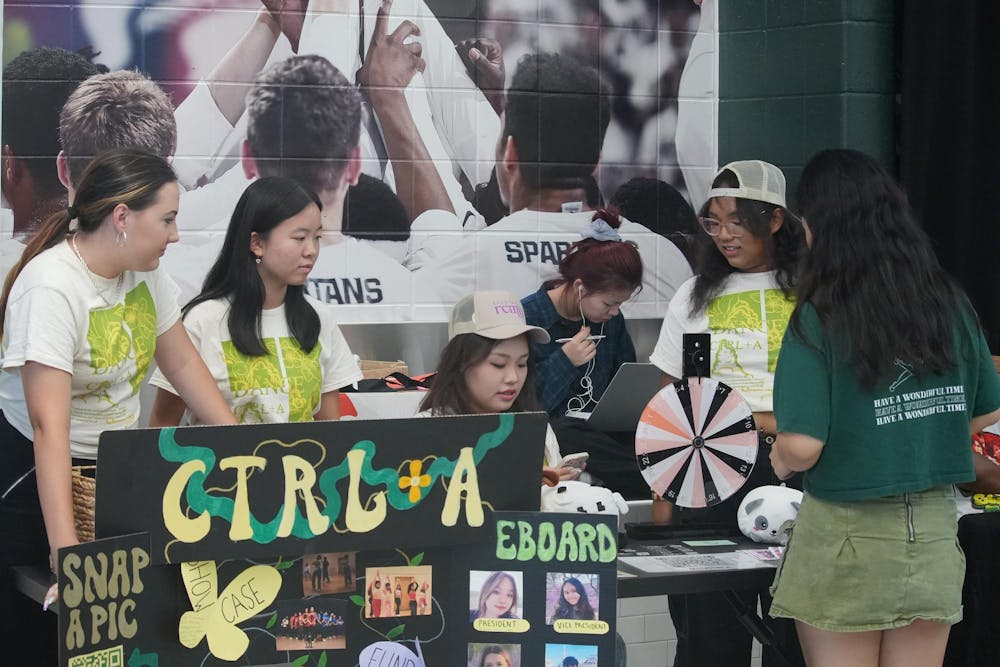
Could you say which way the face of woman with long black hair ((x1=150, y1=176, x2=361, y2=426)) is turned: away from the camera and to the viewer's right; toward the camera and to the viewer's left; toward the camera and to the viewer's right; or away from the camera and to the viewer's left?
toward the camera and to the viewer's right

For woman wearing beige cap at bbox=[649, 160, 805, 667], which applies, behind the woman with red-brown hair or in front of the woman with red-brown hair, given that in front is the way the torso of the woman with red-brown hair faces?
in front

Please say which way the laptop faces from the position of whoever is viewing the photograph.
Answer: facing away from the viewer and to the left of the viewer

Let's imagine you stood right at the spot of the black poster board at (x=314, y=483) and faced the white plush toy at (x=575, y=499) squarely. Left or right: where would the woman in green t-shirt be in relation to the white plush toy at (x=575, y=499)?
right

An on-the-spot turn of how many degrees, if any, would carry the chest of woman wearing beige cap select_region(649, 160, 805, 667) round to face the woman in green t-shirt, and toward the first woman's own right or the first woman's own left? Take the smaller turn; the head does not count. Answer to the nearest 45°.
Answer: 0° — they already face them

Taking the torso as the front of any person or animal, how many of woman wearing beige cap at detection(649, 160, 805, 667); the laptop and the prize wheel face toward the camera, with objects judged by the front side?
2

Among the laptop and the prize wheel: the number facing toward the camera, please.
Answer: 1

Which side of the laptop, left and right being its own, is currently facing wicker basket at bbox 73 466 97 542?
left

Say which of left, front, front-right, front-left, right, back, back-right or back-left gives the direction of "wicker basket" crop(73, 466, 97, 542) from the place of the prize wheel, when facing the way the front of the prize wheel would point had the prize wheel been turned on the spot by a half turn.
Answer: back-left

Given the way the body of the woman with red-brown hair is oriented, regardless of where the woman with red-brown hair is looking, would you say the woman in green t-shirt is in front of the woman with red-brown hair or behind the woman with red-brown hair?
in front

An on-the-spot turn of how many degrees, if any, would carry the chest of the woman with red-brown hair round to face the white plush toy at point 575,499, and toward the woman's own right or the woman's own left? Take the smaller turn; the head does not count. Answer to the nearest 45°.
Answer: approximately 45° to the woman's own right

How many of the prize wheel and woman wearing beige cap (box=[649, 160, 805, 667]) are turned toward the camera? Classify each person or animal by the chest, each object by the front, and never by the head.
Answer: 2
